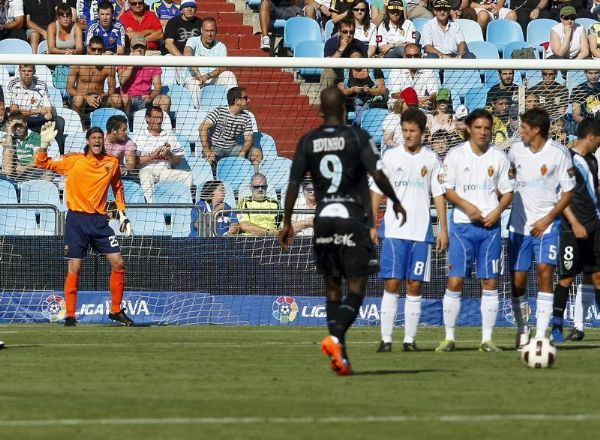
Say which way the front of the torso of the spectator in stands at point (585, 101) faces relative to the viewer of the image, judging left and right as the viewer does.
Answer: facing the viewer

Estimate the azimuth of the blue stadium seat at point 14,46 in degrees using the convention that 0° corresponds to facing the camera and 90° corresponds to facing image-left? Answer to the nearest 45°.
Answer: approximately 0°

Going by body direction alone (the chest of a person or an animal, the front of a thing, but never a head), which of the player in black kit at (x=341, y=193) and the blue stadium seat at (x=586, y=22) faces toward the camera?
the blue stadium seat

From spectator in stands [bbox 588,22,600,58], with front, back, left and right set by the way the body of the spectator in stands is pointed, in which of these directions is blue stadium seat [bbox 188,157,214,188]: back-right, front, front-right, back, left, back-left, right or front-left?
front-right

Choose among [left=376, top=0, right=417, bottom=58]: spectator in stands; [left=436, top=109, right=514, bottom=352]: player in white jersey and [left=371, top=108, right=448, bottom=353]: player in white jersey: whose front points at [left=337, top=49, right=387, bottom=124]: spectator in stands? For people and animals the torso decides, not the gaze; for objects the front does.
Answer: [left=376, top=0, right=417, bottom=58]: spectator in stands

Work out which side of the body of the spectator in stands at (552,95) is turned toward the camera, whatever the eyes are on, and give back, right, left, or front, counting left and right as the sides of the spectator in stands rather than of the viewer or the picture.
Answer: front

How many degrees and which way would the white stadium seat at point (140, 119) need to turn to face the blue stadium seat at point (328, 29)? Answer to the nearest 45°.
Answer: approximately 135° to its left

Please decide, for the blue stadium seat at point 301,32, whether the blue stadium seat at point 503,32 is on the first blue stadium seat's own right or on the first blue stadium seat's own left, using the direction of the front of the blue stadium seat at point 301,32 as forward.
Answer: on the first blue stadium seat's own left

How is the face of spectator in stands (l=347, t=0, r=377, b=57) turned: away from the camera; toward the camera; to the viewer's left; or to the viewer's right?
toward the camera

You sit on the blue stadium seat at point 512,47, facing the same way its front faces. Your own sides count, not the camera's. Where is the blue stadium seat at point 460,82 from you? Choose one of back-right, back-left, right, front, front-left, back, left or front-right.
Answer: front

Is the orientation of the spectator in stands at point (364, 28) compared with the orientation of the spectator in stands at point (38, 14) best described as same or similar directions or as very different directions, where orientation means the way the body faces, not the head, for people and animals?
same or similar directions

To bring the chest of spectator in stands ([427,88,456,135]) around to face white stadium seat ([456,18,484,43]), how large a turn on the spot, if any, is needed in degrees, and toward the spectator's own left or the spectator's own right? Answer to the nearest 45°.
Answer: approximately 180°

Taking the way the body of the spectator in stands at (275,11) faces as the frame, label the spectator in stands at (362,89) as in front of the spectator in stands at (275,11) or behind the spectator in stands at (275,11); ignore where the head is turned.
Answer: in front

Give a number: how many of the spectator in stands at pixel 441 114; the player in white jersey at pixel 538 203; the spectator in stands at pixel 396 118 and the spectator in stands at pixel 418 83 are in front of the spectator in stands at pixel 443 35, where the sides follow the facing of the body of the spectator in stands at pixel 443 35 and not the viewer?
4

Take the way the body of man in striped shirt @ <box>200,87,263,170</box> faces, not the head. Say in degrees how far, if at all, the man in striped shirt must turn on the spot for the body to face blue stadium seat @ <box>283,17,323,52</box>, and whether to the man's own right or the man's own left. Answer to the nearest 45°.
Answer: approximately 180°

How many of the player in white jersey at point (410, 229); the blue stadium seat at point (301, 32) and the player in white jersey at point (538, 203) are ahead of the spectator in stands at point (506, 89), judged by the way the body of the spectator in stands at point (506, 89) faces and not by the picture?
2

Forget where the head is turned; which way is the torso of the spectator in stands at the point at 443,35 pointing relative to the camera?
toward the camera

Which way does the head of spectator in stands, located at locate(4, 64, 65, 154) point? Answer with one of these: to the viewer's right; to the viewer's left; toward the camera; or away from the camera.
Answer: toward the camera
